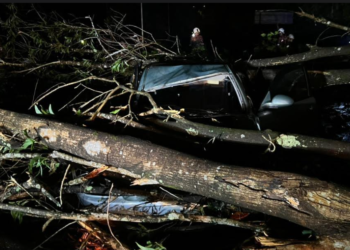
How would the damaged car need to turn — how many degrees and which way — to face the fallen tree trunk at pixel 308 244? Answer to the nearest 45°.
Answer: approximately 45° to its left

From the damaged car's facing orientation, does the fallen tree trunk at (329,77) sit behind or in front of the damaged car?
behind

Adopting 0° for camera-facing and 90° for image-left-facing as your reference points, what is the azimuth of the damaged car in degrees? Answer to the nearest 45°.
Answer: approximately 45°

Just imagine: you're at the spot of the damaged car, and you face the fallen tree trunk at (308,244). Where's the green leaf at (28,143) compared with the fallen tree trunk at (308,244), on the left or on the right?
right

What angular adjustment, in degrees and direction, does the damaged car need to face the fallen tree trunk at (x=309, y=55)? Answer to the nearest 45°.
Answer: approximately 180°

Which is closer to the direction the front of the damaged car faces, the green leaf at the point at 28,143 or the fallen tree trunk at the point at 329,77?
the green leaf

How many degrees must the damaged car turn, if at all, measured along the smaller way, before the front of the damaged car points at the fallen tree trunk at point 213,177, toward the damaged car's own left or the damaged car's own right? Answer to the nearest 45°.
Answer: approximately 45° to the damaged car's own left
